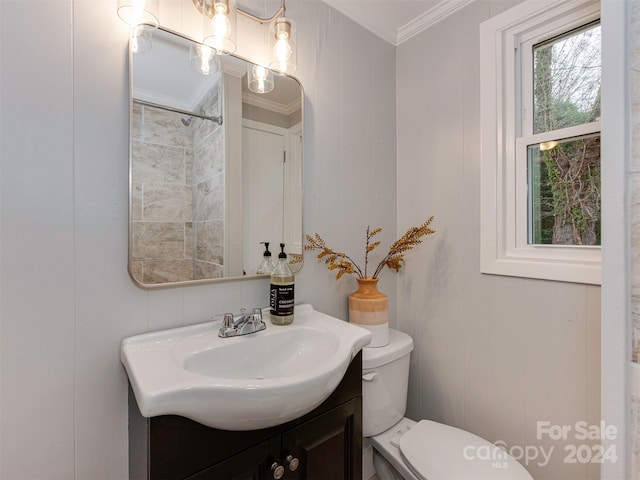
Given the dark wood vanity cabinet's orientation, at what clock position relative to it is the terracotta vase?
The terracotta vase is roughly at 9 o'clock from the dark wood vanity cabinet.

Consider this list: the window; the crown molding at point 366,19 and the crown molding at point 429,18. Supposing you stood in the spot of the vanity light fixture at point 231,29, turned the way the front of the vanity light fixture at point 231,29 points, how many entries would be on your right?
0

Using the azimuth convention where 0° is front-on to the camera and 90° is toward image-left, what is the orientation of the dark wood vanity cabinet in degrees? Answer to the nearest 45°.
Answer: approximately 315°

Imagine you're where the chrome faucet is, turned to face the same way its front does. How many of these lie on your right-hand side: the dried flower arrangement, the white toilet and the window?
0

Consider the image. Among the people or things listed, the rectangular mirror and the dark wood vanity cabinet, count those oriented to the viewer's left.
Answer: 0

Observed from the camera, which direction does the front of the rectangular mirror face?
facing the viewer and to the right of the viewer

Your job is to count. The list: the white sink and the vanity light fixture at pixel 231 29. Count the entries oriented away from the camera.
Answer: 0

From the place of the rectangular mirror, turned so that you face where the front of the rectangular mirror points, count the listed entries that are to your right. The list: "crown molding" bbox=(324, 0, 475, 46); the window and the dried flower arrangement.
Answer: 0

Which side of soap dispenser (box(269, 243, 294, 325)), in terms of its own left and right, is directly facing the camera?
front

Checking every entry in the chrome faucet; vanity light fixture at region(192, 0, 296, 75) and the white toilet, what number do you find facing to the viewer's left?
0

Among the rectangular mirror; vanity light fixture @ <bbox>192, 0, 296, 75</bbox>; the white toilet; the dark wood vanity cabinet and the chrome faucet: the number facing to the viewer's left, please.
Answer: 0

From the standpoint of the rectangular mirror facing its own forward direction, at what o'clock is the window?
The window is roughly at 11 o'clock from the rectangular mirror.
